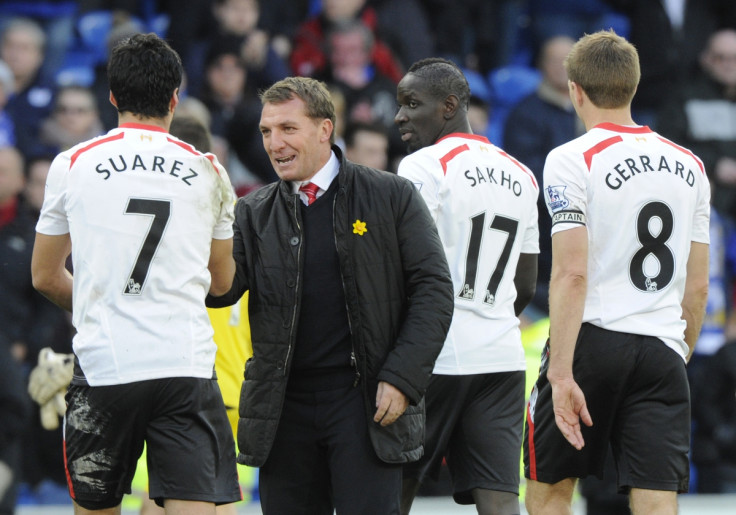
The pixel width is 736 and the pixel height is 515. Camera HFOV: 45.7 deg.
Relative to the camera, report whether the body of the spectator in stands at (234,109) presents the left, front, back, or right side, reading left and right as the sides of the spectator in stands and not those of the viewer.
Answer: front

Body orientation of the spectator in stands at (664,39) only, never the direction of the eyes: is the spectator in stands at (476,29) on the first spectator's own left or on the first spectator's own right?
on the first spectator's own right

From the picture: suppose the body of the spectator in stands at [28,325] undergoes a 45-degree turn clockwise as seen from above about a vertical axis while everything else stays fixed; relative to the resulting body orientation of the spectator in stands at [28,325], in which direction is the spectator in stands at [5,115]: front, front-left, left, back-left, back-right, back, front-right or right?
back-right

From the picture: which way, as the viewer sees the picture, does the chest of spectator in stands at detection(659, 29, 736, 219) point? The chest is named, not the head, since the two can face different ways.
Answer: toward the camera

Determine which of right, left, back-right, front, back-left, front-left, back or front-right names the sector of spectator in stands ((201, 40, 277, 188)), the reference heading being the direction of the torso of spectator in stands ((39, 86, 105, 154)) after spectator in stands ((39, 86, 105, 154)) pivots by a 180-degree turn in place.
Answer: right

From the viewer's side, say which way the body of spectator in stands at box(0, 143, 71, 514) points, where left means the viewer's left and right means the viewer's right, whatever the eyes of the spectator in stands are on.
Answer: facing the viewer

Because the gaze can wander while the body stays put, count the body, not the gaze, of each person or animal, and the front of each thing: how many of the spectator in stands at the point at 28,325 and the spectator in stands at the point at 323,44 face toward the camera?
2

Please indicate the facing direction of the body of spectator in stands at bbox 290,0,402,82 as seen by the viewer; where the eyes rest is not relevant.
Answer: toward the camera

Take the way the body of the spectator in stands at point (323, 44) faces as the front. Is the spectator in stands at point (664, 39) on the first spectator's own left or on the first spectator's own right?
on the first spectator's own left

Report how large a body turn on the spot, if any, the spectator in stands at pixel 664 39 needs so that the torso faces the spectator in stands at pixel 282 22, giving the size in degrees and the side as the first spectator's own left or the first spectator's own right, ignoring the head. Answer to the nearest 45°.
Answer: approximately 45° to the first spectator's own right

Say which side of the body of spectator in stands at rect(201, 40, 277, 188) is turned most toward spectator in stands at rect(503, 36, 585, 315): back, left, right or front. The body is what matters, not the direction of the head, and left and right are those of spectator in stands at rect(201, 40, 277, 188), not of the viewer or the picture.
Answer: left
